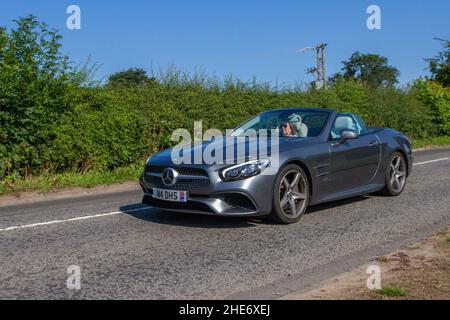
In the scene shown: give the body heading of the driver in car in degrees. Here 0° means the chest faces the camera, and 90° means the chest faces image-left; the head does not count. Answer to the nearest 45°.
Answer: approximately 45°

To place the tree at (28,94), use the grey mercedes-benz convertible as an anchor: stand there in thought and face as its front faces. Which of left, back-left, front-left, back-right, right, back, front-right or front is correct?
right

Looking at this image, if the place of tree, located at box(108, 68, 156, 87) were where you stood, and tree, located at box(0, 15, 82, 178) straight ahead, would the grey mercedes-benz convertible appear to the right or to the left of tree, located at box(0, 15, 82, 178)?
left

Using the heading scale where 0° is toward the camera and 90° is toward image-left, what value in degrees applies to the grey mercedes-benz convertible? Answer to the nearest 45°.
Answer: approximately 45°

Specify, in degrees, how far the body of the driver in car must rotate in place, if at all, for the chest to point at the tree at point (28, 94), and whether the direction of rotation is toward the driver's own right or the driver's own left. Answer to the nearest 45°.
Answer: approximately 90° to the driver's own right

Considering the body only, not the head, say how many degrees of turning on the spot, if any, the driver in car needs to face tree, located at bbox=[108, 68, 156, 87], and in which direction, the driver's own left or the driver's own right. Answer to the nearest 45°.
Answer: approximately 90° to the driver's own right

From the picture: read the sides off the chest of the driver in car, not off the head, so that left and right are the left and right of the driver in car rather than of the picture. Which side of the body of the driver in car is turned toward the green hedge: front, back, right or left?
right

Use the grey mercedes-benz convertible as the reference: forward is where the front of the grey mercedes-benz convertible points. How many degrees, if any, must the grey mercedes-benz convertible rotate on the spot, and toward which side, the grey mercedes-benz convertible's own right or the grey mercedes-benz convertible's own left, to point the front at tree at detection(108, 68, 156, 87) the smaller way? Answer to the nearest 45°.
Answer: approximately 90° to the grey mercedes-benz convertible's own right
